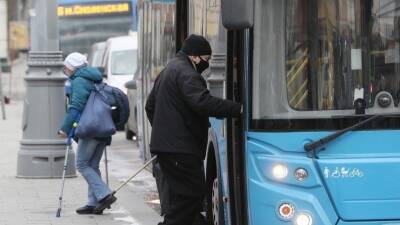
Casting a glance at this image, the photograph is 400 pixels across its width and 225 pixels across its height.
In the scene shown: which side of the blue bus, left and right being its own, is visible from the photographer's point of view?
front

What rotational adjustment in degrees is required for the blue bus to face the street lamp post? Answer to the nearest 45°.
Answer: approximately 135° to its right

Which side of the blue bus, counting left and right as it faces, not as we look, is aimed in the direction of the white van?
back
